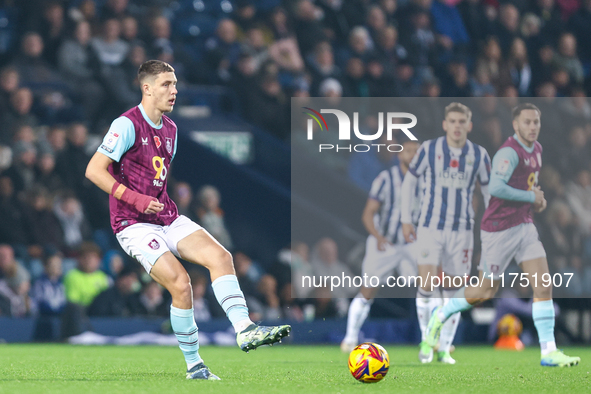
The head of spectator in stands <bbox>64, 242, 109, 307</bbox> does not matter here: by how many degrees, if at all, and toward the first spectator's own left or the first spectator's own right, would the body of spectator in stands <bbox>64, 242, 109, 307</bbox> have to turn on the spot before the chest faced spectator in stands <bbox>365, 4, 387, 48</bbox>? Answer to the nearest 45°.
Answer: approximately 135° to the first spectator's own left

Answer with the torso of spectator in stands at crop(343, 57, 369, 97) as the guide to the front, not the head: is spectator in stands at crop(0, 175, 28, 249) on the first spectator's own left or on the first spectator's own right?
on the first spectator's own right

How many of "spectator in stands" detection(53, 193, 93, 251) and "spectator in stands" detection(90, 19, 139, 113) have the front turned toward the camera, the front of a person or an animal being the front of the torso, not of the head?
2

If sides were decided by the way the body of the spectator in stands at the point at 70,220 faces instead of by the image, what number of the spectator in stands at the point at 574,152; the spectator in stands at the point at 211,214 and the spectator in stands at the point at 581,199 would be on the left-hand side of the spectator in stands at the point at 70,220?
3

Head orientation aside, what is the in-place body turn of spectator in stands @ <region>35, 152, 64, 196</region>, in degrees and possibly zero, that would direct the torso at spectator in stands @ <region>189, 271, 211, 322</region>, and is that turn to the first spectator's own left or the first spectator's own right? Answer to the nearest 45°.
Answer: approximately 90° to the first spectator's own left
